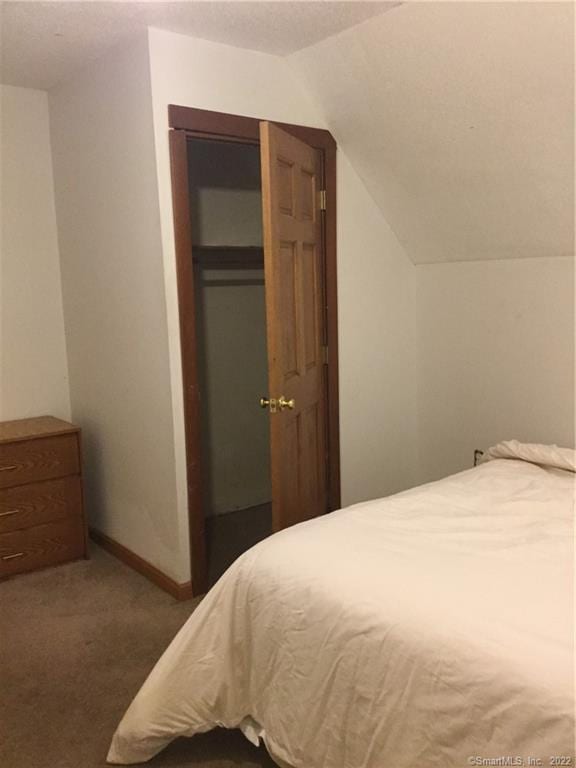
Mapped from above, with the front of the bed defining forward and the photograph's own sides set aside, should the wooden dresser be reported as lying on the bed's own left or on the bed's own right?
on the bed's own right

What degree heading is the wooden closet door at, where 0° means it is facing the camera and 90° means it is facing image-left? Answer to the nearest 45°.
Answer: approximately 315°

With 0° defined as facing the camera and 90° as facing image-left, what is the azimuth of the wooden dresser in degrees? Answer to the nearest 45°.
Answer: approximately 315°

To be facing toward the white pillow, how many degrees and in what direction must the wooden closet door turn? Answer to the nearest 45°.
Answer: approximately 45° to its left

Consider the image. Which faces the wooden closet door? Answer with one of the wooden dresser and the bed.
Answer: the wooden dresser

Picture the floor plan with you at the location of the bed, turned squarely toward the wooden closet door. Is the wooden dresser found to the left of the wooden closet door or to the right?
left
